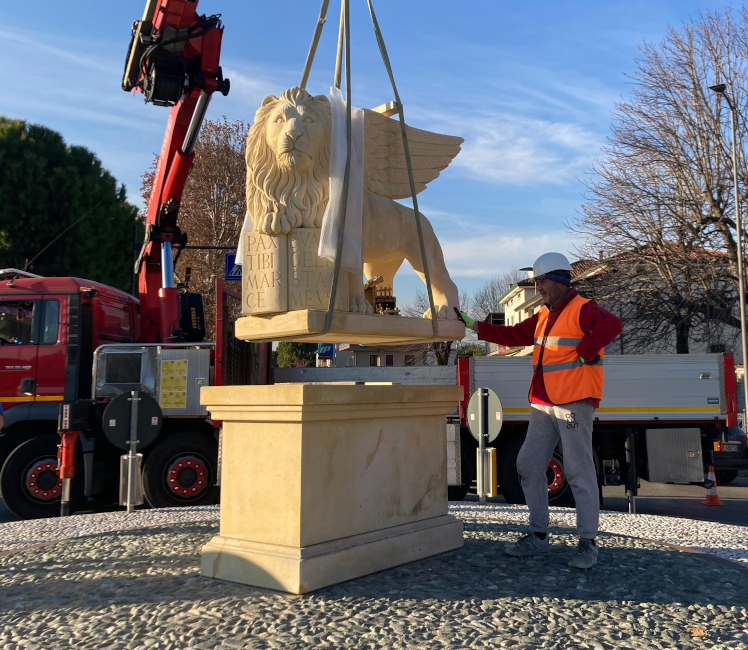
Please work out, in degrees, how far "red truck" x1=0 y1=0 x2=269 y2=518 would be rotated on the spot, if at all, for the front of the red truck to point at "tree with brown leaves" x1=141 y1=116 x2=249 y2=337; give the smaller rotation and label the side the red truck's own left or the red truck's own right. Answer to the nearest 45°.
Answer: approximately 90° to the red truck's own right

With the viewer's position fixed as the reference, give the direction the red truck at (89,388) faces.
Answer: facing to the left of the viewer

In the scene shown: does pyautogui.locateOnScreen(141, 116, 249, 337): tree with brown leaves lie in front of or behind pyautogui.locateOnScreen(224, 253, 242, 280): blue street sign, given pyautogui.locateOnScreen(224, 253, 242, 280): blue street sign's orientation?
behind

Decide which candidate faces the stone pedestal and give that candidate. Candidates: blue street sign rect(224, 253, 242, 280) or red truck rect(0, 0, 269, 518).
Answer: the blue street sign

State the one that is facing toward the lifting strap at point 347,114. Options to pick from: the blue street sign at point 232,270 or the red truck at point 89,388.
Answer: the blue street sign

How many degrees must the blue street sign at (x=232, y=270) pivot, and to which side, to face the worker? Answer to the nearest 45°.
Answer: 0° — it already faces them

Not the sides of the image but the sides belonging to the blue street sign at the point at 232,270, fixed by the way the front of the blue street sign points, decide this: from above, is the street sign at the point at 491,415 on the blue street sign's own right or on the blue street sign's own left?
on the blue street sign's own left

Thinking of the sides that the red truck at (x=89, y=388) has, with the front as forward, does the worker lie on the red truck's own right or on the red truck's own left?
on the red truck's own left

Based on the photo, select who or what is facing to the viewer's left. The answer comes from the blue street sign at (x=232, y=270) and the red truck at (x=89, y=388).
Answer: the red truck

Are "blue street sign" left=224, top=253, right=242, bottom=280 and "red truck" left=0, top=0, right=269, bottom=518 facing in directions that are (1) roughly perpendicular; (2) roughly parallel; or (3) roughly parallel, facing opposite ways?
roughly perpendicular

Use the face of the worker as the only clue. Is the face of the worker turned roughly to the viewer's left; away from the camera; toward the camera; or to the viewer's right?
to the viewer's left

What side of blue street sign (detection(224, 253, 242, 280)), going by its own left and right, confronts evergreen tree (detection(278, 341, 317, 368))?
back

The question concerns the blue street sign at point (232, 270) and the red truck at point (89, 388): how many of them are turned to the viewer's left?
1

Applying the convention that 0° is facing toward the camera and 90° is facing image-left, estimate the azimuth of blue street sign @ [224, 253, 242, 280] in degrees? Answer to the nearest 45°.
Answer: approximately 0°
